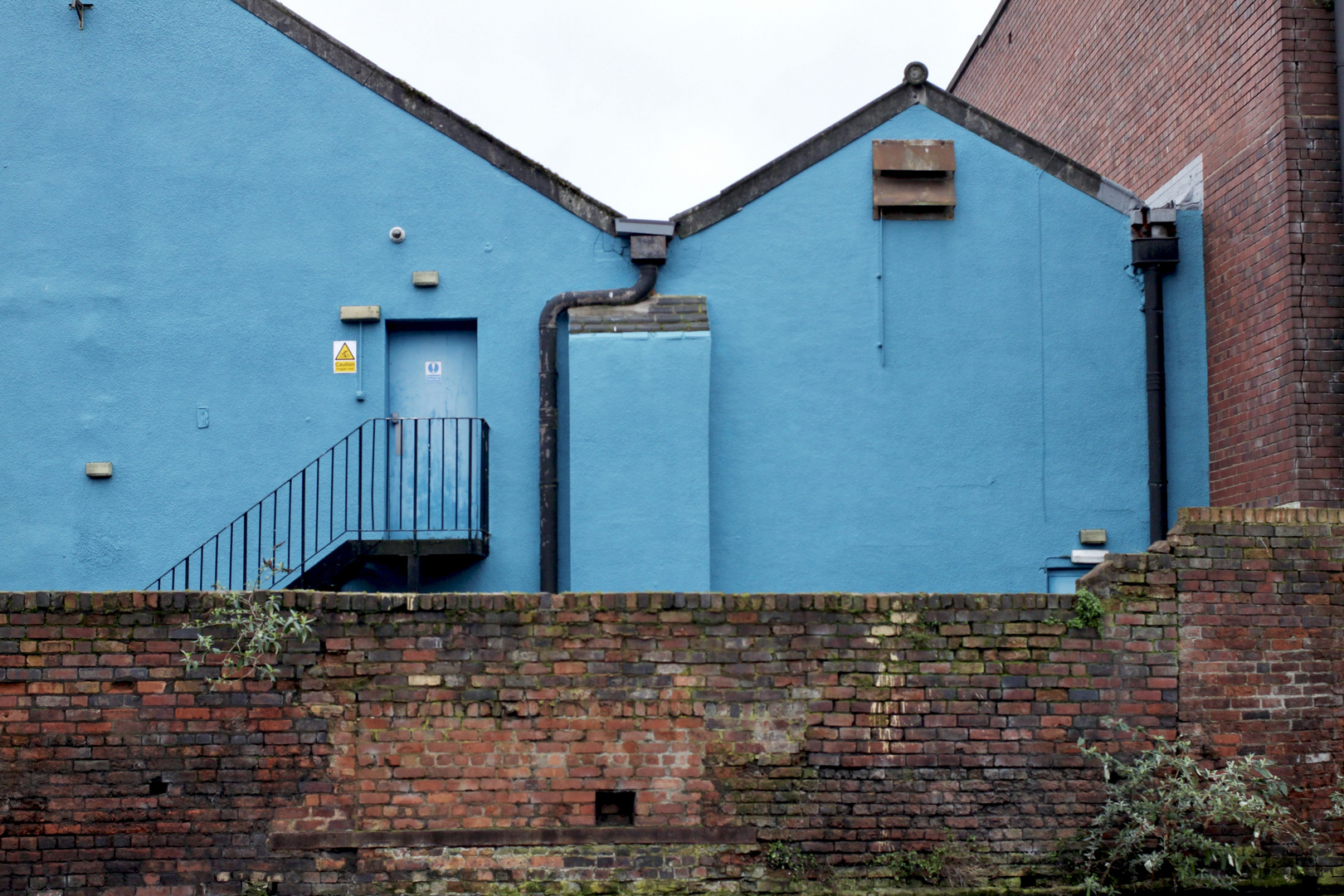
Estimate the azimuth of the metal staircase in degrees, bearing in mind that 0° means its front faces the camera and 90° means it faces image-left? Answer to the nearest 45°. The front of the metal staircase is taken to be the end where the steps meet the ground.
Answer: approximately 90°

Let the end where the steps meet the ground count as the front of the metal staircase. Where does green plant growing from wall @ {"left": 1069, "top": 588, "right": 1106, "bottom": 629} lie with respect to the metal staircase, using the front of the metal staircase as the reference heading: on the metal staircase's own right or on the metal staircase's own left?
on the metal staircase's own left

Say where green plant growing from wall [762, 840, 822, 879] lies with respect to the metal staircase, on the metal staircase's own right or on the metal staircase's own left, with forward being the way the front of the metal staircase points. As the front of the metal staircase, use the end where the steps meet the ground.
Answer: on the metal staircase's own left

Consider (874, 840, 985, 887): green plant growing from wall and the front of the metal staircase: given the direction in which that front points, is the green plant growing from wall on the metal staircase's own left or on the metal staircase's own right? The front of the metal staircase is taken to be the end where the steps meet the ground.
on the metal staircase's own left

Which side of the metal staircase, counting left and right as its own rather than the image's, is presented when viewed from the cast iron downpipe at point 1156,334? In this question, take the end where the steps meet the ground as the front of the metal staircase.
back

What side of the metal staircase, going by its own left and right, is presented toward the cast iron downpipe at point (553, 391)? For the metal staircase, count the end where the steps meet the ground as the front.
back
